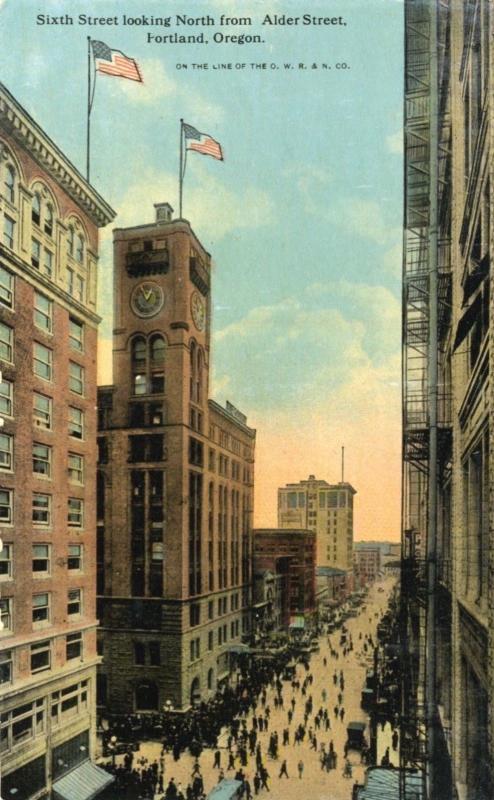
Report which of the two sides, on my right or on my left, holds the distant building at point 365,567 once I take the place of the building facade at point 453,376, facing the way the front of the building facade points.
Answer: on my right

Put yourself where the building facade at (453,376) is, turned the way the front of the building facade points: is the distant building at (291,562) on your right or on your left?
on your right

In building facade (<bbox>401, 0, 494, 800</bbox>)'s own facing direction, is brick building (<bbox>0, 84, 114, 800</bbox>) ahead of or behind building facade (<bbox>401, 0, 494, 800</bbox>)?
ahead

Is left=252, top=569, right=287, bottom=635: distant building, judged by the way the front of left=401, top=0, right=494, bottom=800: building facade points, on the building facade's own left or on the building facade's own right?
on the building facade's own right

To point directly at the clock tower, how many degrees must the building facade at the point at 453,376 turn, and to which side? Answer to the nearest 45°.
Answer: approximately 45° to its right

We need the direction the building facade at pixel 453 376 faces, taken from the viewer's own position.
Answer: facing to the left of the viewer

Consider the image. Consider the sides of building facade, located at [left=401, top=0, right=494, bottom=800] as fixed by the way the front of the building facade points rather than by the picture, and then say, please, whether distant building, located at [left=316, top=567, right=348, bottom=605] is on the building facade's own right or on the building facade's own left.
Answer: on the building facade's own right

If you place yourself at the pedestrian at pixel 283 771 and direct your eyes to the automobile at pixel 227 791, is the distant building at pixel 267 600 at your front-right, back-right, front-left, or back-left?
back-right
